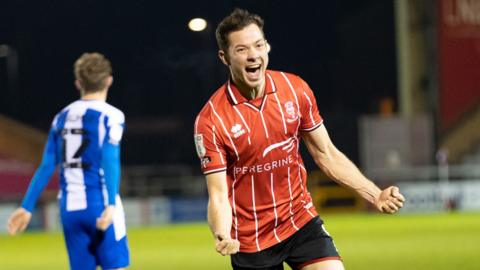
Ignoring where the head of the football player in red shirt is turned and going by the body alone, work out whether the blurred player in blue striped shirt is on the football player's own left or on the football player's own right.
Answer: on the football player's own right

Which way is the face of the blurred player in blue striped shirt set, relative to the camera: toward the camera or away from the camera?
away from the camera

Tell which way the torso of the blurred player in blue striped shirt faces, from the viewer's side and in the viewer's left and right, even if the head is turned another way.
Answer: facing away from the viewer and to the right of the viewer

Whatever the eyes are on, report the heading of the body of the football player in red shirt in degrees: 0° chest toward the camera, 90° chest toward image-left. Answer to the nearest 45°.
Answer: approximately 0°

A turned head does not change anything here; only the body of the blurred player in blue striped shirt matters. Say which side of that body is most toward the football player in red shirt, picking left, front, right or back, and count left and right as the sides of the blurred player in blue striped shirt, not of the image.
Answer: right

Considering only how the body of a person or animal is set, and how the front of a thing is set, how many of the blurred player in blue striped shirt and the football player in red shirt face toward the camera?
1
